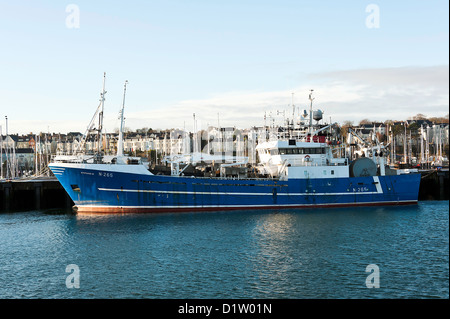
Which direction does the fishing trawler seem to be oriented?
to the viewer's left
